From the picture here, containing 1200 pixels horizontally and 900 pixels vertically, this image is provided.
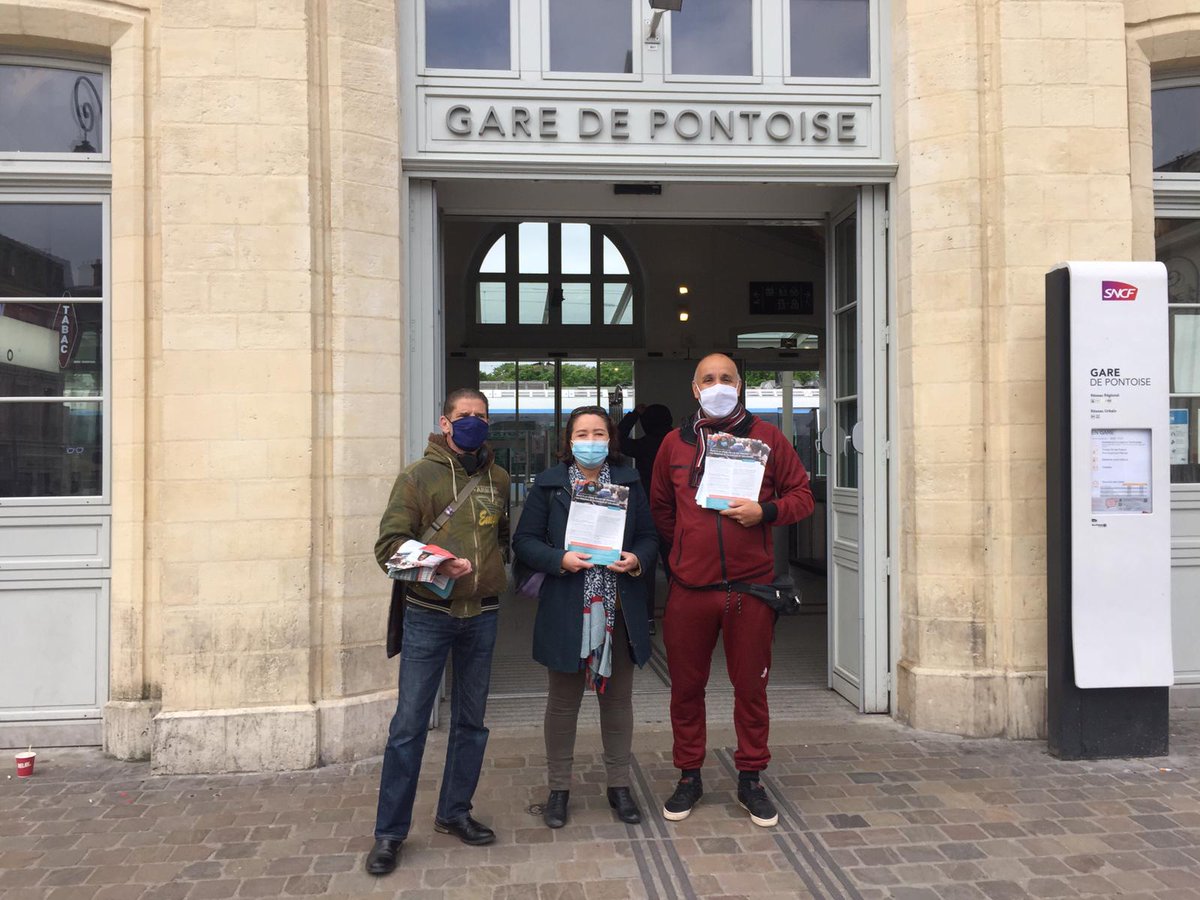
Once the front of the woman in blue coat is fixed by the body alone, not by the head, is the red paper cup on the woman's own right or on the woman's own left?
on the woman's own right

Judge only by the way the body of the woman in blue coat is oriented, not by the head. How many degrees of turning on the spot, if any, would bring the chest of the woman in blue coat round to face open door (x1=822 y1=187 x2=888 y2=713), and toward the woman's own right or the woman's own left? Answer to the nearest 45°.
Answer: approximately 135° to the woman's own left

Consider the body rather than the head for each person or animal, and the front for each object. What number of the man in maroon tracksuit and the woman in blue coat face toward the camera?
2

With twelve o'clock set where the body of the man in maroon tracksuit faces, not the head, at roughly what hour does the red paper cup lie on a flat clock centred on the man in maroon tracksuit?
The red paper cup is roughly at 3 o'clock from the man in maroon tracksuit.

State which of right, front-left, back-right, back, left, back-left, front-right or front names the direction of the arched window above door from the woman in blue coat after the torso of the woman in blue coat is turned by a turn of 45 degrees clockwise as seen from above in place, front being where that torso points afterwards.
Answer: back-right

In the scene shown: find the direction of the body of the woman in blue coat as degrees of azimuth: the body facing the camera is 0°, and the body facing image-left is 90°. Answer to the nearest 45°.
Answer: approximately 0°

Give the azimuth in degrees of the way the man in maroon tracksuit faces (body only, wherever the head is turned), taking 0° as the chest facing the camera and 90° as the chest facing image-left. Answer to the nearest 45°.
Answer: approximately 0°
